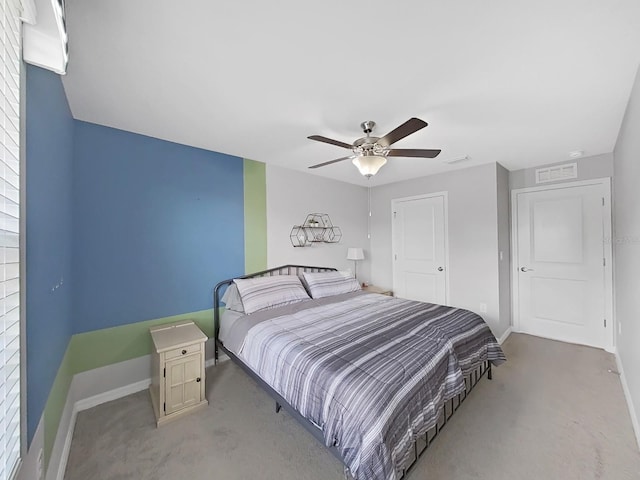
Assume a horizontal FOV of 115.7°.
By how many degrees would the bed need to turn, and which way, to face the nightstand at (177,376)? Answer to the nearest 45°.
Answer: approximately 135° to its right

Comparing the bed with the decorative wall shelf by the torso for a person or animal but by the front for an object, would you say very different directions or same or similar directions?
same or similar directions

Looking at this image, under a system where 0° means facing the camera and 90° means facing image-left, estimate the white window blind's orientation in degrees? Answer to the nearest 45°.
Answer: approximately 270°

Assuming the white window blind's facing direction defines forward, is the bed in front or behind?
in front

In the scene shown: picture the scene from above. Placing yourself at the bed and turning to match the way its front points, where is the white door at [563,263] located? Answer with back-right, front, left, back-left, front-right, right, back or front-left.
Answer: left

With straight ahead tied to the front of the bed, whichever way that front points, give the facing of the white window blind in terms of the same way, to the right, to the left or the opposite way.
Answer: to the left

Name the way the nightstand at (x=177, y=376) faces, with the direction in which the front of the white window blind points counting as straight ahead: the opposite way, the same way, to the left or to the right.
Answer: to the right

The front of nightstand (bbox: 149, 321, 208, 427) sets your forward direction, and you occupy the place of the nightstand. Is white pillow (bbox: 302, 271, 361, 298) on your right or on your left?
on your left

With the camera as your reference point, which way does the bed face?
facing the viewer and to the right of the viewer

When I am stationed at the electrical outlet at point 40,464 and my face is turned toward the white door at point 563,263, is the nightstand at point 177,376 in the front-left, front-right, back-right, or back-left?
front-left

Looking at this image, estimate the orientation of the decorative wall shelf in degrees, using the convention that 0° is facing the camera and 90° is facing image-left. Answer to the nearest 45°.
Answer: approximately 315°

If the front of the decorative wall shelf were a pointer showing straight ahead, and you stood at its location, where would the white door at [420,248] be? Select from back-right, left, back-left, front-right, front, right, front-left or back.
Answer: front-left

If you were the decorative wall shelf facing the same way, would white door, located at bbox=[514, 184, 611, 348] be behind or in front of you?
in front

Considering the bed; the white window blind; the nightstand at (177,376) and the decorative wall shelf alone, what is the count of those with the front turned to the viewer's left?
0

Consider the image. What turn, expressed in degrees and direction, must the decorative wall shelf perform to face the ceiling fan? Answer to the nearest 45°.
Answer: approximately 45° to its right

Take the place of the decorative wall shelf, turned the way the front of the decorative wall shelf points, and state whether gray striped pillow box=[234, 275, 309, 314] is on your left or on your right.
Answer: on your right
